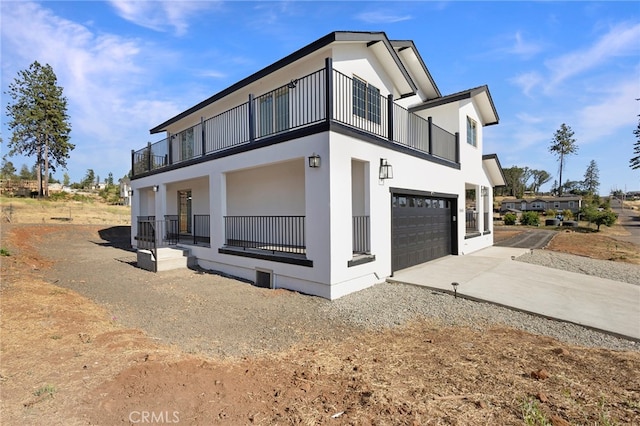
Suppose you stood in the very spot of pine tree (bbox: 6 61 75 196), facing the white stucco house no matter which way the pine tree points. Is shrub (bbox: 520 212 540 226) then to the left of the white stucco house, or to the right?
left

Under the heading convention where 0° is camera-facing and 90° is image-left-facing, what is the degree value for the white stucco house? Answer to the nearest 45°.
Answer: approximately 315°

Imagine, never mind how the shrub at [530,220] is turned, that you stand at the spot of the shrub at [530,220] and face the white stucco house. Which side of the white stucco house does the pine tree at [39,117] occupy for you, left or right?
right

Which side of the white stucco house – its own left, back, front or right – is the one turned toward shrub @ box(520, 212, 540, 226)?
left

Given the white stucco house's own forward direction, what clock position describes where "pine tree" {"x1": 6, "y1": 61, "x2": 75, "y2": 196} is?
The pine tree is roughly at 6 o'clock from the white stucco house.
